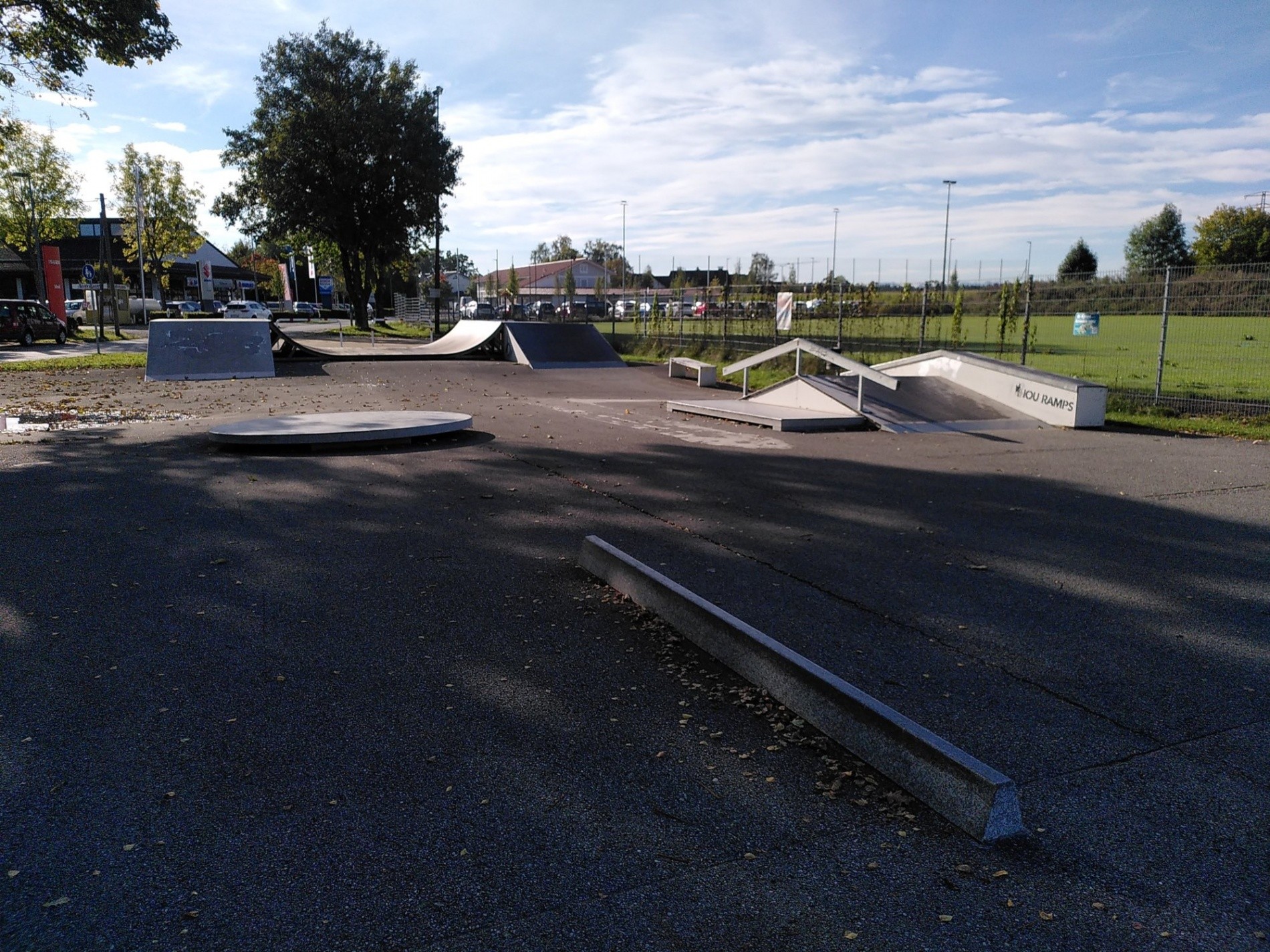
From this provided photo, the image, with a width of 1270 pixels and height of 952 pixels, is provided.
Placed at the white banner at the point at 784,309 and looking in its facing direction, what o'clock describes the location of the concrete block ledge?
The concrete block ledge is roughly at 12 o'clock from the white banner.

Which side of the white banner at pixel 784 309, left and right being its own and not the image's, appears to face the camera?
front

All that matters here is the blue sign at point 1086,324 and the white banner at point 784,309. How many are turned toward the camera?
2

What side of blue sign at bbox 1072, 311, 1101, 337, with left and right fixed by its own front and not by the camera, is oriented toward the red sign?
right

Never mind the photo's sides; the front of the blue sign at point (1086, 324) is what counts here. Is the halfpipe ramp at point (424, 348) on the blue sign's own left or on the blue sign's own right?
on the blue sign's own right

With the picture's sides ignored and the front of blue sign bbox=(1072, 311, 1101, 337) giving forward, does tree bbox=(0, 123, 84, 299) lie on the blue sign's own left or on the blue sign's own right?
on the blue sign's own right

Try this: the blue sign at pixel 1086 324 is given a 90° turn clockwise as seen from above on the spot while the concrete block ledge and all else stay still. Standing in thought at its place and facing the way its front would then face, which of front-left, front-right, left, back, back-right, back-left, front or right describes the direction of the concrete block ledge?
left

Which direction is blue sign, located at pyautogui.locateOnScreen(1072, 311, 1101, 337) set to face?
toward the camera

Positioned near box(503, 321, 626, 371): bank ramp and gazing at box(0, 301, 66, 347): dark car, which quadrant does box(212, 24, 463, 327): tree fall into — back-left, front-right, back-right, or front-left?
front-right

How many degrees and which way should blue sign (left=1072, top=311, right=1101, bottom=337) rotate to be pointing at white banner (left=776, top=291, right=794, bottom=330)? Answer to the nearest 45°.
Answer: approximately 135° to its right

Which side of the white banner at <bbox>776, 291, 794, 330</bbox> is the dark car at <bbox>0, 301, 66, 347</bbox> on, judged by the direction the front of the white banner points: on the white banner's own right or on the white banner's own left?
on the white banner's own right
